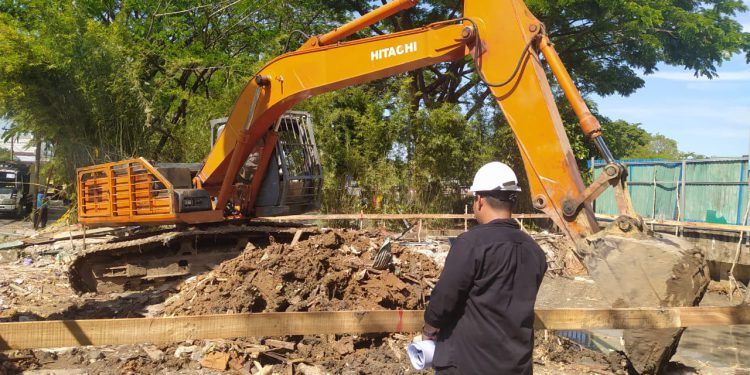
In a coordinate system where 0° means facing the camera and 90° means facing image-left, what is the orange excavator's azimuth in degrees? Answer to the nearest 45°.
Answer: approximately 315°

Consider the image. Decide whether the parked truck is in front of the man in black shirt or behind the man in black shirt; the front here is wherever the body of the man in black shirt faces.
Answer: in front

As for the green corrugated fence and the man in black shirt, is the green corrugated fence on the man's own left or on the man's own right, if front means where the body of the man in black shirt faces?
on the man's own right

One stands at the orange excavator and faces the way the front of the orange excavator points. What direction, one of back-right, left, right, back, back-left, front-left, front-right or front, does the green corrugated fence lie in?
left

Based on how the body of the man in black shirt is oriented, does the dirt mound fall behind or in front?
in front

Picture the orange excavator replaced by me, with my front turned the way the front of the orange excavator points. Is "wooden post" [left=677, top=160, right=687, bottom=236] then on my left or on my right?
on my left

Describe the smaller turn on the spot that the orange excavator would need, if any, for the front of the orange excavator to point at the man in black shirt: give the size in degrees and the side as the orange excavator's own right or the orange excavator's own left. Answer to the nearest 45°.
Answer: approximately 45° to the orange excavator's own right

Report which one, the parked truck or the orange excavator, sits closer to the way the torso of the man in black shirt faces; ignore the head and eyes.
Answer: the parked truck

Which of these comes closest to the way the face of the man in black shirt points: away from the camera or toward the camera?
away from the camera

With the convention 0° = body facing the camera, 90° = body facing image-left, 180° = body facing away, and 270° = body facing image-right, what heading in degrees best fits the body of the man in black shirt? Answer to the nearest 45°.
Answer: approximately 135°
